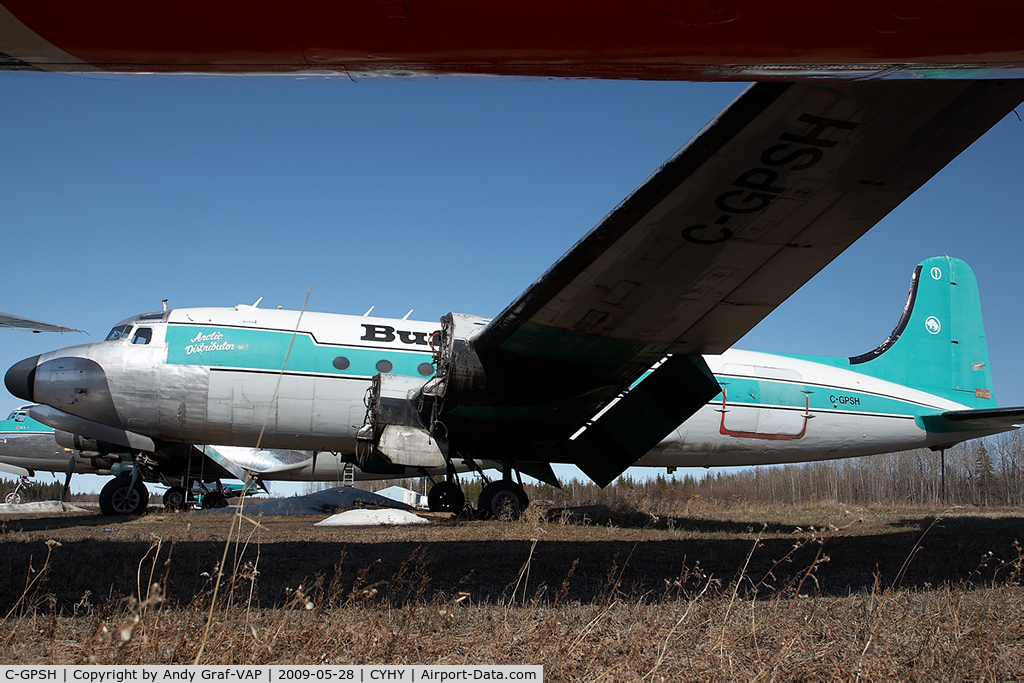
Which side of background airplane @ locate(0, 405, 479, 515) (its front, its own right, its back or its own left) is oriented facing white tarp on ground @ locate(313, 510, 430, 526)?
left

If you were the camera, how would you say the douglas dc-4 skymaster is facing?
facing to the left of the viewer

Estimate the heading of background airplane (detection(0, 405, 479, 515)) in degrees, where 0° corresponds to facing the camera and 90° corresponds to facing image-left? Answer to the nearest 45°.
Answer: approximately 90°

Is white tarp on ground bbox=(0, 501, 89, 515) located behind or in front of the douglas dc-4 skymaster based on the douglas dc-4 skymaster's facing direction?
in front
